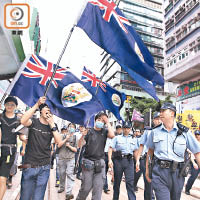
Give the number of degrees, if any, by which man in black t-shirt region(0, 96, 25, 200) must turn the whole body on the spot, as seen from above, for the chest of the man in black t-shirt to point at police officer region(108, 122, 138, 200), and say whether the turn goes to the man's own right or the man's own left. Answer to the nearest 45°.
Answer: approximately 90° to the man's own left

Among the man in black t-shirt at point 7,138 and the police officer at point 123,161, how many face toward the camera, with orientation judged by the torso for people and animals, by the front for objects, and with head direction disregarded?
2

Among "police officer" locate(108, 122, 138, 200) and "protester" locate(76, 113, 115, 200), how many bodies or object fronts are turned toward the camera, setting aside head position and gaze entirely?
2

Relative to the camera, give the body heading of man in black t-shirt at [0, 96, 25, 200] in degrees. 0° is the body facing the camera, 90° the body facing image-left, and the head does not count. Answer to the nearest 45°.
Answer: approximately 0°

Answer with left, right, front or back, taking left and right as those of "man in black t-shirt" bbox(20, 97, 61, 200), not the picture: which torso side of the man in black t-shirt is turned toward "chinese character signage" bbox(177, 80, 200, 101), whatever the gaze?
left

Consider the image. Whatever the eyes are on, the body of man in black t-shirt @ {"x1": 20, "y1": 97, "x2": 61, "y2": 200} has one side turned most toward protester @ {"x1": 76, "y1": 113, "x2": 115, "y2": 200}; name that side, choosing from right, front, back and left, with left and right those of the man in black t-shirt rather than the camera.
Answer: left

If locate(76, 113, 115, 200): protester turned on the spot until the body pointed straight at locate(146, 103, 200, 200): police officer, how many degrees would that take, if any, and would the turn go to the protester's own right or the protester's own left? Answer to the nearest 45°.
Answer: approximately 45° to the protester's own left

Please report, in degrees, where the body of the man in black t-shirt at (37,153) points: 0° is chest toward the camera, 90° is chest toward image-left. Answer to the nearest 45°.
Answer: approximately 315°
